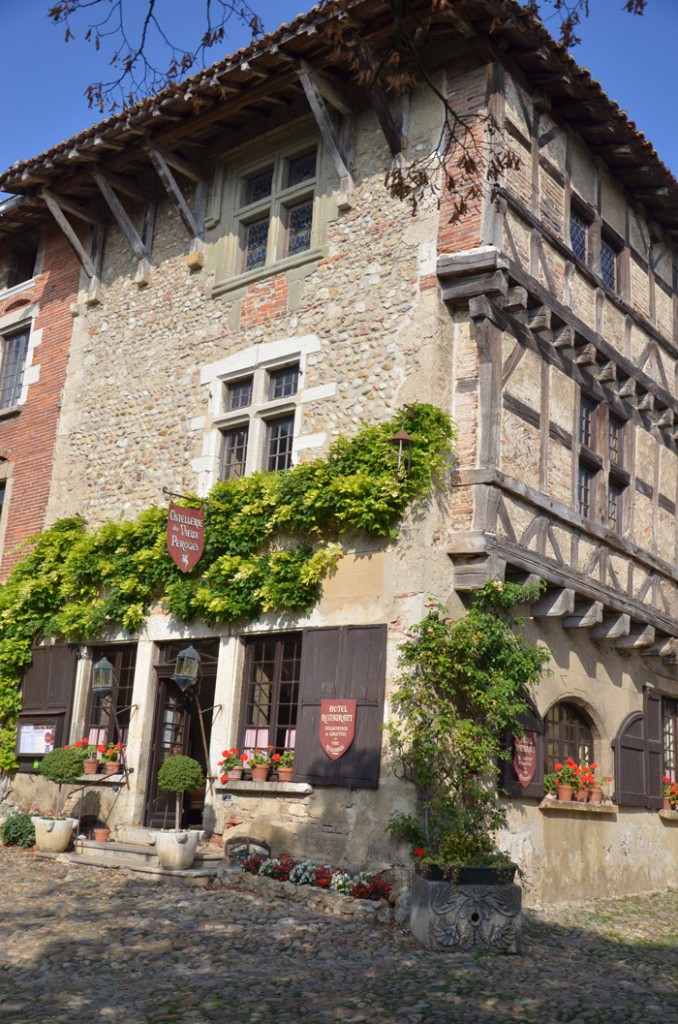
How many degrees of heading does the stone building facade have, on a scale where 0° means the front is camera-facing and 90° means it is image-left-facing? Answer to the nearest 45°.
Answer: approximately 45°

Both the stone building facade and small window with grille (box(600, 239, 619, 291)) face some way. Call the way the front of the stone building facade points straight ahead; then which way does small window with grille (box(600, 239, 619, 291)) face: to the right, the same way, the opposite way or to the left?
to the left

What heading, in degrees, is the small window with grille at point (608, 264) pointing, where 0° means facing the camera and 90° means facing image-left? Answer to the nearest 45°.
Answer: approximately 315°

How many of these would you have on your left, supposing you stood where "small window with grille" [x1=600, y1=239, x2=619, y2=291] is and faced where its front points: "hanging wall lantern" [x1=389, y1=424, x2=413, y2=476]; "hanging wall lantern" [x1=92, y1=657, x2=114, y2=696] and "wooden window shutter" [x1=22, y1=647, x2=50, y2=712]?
0

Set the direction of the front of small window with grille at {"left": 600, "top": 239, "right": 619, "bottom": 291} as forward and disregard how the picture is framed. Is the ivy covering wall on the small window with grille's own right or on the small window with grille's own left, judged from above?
on the small window with grille's own right

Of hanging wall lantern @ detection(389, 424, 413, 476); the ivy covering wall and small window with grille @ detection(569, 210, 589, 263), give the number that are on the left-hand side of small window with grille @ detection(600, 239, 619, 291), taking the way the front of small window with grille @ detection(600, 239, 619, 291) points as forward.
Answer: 0

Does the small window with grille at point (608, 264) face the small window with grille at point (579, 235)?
no

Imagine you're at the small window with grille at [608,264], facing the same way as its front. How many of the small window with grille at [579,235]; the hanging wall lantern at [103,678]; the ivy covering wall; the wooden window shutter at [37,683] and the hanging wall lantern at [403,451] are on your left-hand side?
0
